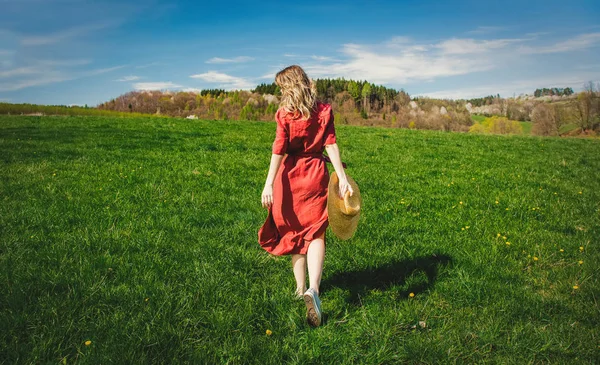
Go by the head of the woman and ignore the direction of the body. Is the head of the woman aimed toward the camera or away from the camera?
away from the camera

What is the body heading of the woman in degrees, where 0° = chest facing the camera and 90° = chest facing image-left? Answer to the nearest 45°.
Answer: approximately 180°
